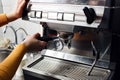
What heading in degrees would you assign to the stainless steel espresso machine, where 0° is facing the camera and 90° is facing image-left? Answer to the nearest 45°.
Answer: approximately 45°
